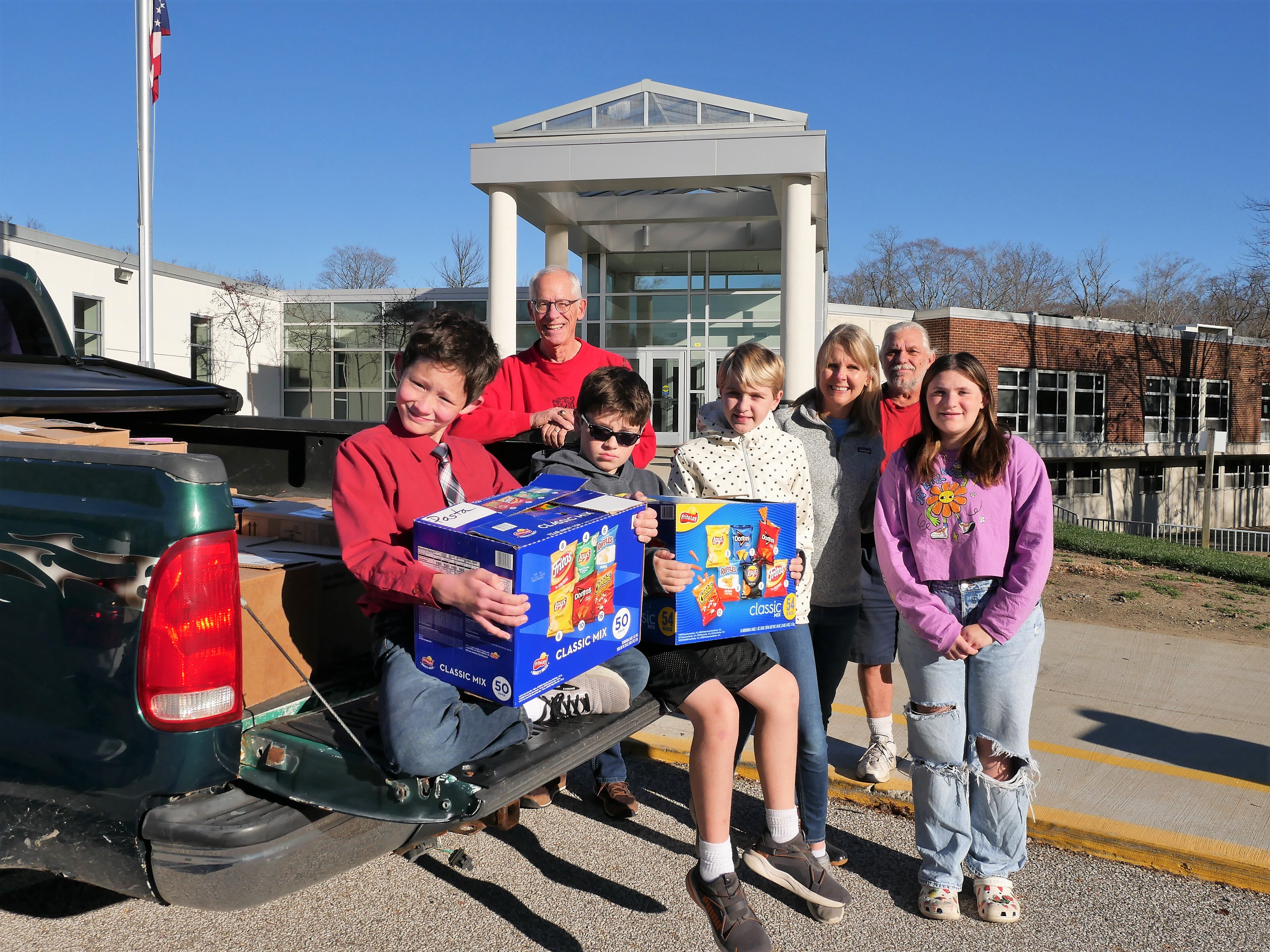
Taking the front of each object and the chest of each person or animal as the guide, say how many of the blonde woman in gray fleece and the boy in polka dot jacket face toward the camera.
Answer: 2

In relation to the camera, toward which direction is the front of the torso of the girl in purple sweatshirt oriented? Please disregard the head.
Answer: toward the camera

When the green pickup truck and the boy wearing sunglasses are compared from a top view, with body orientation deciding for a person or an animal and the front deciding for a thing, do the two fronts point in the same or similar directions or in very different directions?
very different directions

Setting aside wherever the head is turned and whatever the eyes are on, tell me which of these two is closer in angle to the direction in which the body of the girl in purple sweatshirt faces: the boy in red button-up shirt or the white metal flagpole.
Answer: the boy in red button-up shirt

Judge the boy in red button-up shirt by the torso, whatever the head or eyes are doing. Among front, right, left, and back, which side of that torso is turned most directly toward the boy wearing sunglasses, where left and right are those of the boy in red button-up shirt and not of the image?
left

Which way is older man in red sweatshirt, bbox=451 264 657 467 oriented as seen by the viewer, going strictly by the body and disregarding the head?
toward the camera
